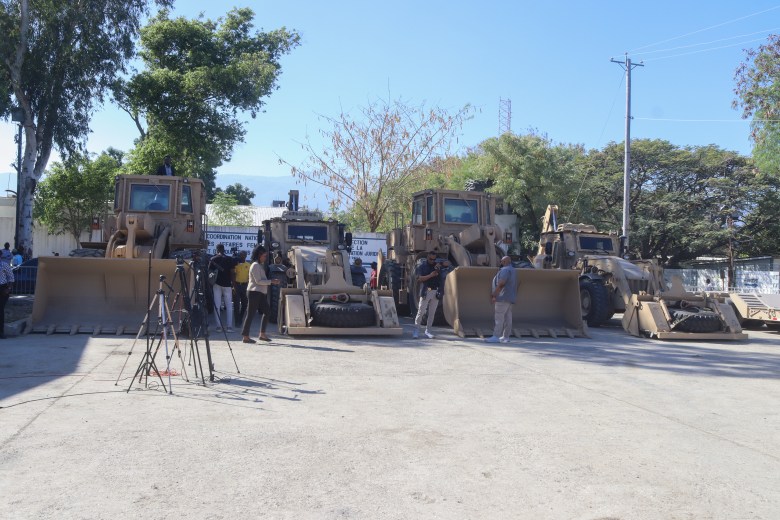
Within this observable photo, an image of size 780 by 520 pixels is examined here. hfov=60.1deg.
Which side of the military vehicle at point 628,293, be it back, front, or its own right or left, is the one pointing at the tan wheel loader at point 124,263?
right

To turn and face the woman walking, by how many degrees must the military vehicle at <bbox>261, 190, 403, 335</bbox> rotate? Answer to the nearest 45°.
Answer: approximately 45° to its right

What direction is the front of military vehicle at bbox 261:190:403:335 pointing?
toward the camera

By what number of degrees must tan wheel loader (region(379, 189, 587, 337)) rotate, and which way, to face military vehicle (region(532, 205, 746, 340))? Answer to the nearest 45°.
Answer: approximately 45° to its left

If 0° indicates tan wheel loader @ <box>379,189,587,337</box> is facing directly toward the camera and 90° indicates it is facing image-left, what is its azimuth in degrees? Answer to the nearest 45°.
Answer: approximately 315°

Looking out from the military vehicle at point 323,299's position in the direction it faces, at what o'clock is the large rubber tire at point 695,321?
The large rubber tire is roughly at 9 o'clock from the military vehicle.

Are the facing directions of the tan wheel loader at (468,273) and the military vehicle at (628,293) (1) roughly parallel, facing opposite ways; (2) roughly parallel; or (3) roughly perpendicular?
roughly parallel

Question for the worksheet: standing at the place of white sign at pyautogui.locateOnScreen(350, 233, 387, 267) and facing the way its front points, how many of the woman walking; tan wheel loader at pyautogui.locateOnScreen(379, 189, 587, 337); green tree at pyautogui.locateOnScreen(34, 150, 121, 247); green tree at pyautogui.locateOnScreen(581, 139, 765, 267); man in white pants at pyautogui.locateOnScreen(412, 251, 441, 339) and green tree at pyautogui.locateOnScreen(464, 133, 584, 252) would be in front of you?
3

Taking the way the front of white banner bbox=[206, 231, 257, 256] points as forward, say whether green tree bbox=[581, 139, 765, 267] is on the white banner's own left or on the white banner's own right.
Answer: on the white banner's own left

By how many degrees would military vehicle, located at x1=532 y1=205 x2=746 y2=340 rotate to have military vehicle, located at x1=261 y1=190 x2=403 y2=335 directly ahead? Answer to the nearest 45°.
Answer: approximately 90° to its right

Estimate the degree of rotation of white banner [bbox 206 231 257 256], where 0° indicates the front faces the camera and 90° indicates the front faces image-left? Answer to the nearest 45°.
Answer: approximately 0°

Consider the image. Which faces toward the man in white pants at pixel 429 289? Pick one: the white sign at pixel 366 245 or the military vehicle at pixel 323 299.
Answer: the white sign
